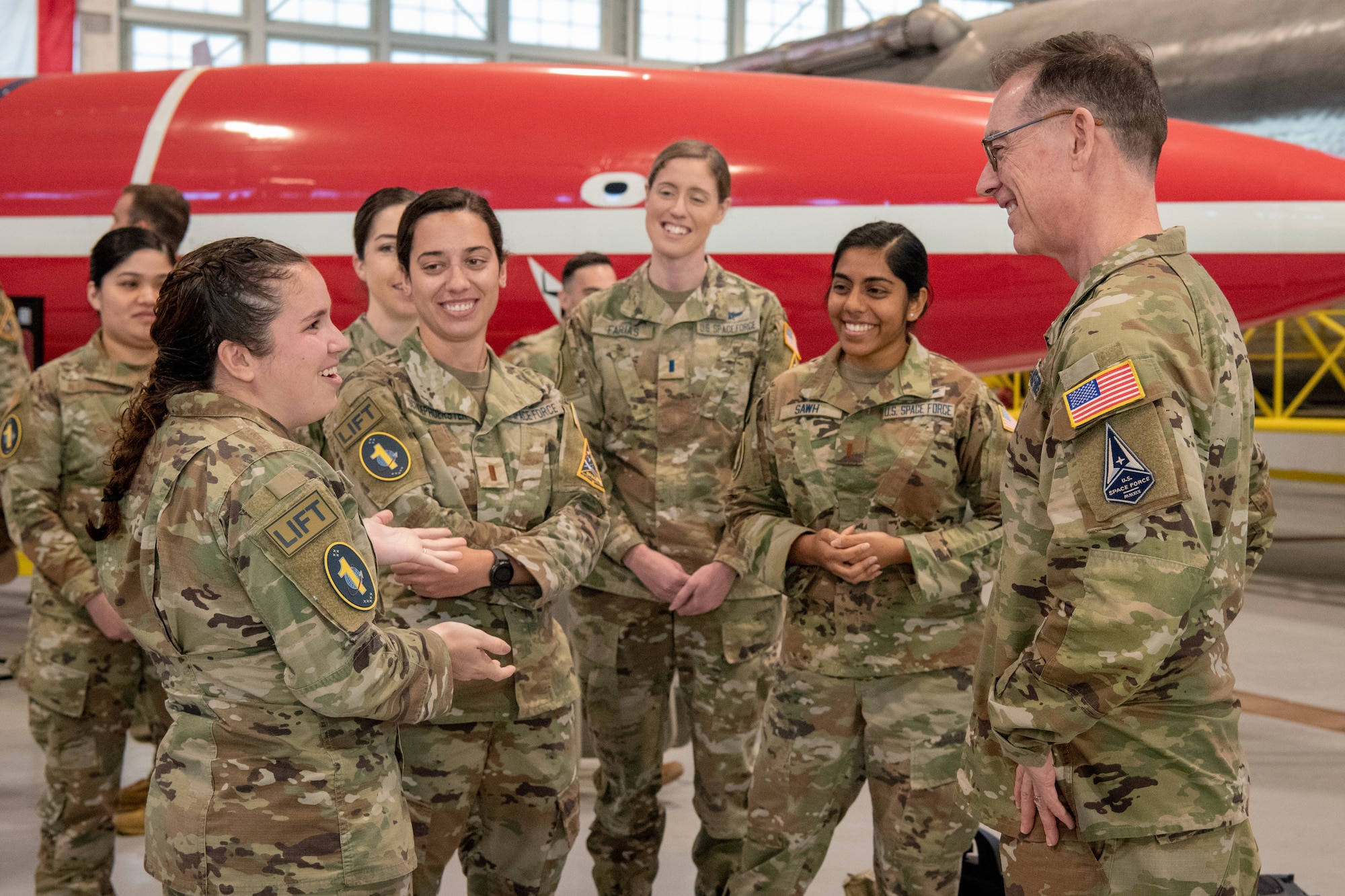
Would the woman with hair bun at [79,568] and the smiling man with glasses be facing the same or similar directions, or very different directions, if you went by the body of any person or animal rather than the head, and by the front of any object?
very different directions

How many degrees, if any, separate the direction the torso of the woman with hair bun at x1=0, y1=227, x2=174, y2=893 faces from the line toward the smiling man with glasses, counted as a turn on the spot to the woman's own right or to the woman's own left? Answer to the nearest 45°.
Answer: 0° — they already face them

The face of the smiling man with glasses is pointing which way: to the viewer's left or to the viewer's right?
to the viewer's left

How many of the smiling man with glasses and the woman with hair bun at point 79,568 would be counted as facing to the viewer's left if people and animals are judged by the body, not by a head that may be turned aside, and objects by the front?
1

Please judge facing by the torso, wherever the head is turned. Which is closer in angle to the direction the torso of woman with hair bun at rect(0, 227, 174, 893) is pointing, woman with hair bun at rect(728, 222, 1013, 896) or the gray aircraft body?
the woman with hair bun

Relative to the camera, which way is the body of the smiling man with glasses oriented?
to the viewer's left

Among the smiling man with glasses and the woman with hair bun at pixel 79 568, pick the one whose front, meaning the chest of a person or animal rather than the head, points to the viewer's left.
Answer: the smiling man with glasses

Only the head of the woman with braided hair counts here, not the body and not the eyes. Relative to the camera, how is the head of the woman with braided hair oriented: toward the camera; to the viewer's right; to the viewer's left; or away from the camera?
to the viewer's right

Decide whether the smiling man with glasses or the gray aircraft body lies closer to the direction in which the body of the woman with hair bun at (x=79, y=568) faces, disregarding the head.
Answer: the smiling man with glasses
